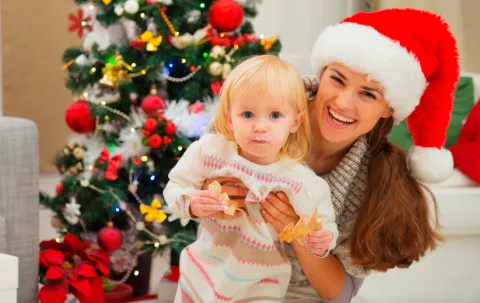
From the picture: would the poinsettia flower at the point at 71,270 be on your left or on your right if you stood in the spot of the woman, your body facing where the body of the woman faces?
on your right

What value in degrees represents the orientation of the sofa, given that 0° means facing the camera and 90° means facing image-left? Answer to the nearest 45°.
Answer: approximately 0°

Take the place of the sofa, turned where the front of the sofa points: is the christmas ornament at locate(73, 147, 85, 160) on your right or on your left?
on your right

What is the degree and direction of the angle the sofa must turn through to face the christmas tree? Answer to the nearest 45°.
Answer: approximately 90° to its right

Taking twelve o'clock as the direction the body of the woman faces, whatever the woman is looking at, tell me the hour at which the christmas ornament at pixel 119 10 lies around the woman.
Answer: The christmas ornament is roughly at 3 o'clock from the woman.

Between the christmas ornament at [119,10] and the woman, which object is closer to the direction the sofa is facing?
the woman

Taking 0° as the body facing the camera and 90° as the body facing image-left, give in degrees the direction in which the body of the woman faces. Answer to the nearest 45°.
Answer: approximately 45°

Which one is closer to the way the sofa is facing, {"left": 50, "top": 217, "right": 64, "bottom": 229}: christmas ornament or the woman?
the woman

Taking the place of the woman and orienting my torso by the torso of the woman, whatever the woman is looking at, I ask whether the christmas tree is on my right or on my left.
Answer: on my right
